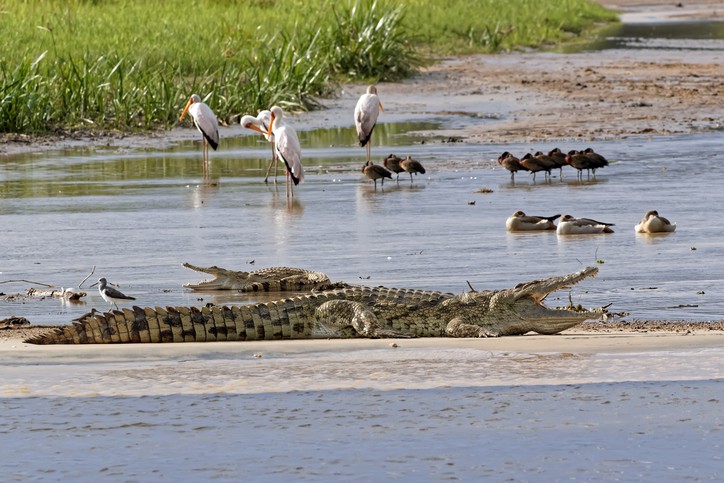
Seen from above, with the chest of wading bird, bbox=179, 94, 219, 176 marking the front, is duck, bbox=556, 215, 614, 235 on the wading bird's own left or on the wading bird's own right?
on the wading bird's own left

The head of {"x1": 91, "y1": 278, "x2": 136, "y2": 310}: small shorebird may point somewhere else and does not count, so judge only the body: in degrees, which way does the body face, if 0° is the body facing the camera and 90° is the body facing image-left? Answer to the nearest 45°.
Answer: approximately 90°

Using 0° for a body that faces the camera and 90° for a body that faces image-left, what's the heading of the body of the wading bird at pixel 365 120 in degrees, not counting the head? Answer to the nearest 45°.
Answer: approximately 225°

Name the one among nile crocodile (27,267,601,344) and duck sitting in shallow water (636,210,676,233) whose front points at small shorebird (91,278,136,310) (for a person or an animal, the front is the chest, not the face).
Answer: the duck sitting in shallow water

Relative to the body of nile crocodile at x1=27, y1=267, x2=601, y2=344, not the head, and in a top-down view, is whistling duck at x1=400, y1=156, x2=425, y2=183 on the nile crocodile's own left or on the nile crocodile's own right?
on the nile crocodile's own left

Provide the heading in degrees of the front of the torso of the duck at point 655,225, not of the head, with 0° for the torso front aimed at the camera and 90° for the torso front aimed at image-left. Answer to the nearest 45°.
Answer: approximately 45°

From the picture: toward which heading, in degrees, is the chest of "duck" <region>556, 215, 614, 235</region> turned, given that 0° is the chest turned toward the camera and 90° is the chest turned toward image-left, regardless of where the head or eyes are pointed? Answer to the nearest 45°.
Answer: approximately 90°

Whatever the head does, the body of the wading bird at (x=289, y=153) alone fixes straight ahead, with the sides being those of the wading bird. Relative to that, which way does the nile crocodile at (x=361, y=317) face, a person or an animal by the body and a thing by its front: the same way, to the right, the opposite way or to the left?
the opposite way

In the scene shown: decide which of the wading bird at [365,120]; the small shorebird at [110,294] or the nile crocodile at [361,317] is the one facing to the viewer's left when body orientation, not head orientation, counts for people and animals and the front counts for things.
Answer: the small shorebird

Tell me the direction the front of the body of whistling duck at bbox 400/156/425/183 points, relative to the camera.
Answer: to the viewer's left

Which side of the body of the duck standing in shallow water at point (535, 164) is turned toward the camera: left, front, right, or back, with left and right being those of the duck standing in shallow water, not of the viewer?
left

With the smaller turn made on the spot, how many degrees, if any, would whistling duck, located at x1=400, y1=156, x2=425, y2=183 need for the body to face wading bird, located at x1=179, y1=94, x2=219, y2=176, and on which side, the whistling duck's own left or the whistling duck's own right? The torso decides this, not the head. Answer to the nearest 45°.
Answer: approximately 45° to the whistling duck's own right

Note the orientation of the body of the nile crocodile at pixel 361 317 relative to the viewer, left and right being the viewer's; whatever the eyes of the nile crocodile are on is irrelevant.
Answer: facing to the right of the viewer

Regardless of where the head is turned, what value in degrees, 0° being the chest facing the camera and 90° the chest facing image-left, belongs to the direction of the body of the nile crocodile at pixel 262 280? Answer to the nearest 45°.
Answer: approximately 90°
